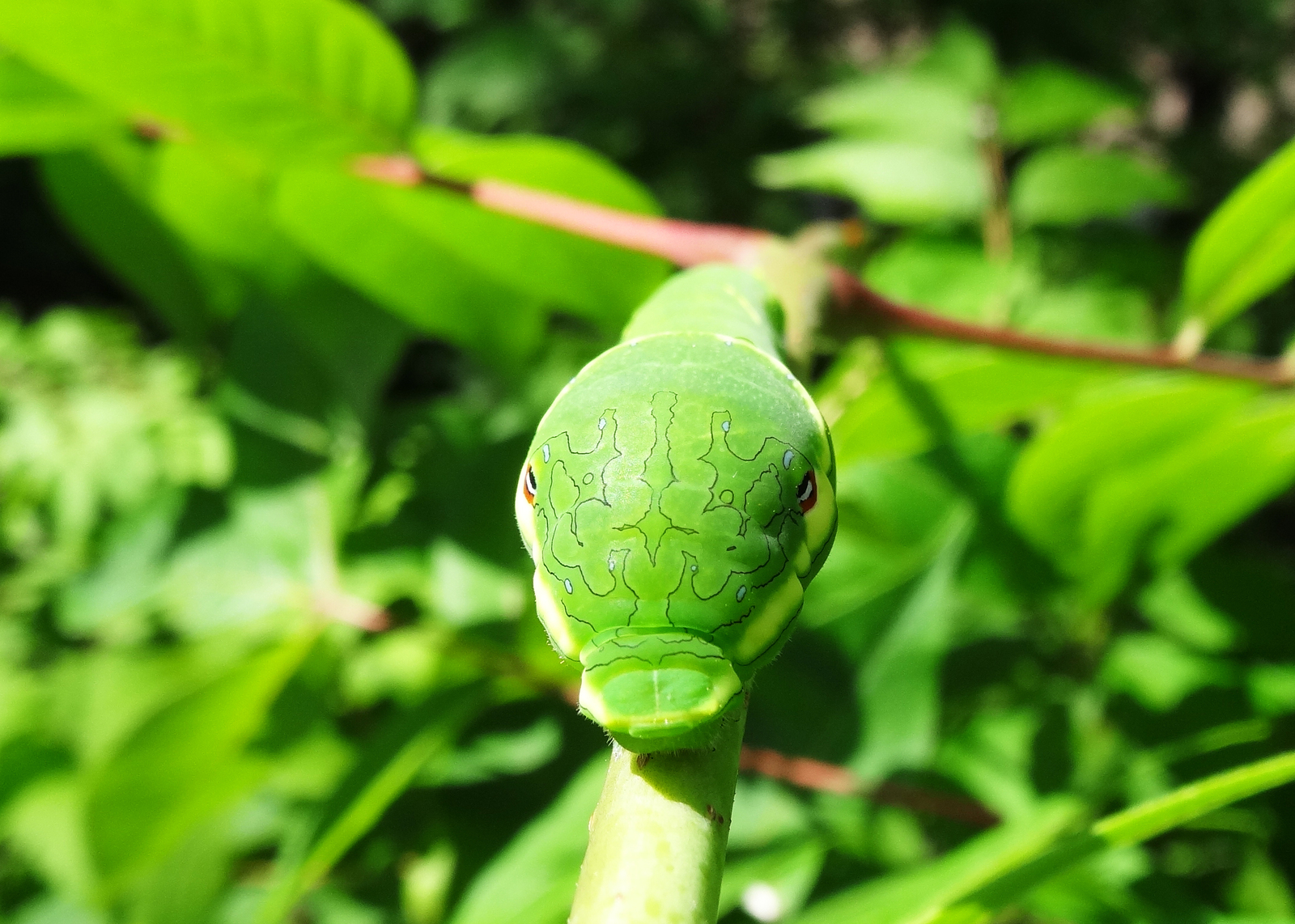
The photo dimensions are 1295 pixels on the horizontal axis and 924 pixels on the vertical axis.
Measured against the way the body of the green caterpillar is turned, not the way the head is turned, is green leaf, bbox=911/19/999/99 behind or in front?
behind

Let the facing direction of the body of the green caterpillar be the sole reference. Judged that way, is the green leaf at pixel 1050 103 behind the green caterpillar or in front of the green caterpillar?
behind

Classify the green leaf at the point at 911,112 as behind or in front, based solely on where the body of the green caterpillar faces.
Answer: behind

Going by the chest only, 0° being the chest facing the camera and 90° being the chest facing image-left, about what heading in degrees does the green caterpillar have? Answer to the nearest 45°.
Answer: approximately 0°

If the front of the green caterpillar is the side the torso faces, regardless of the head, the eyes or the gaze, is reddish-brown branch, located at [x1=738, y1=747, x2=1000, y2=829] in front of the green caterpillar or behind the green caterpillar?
behind
